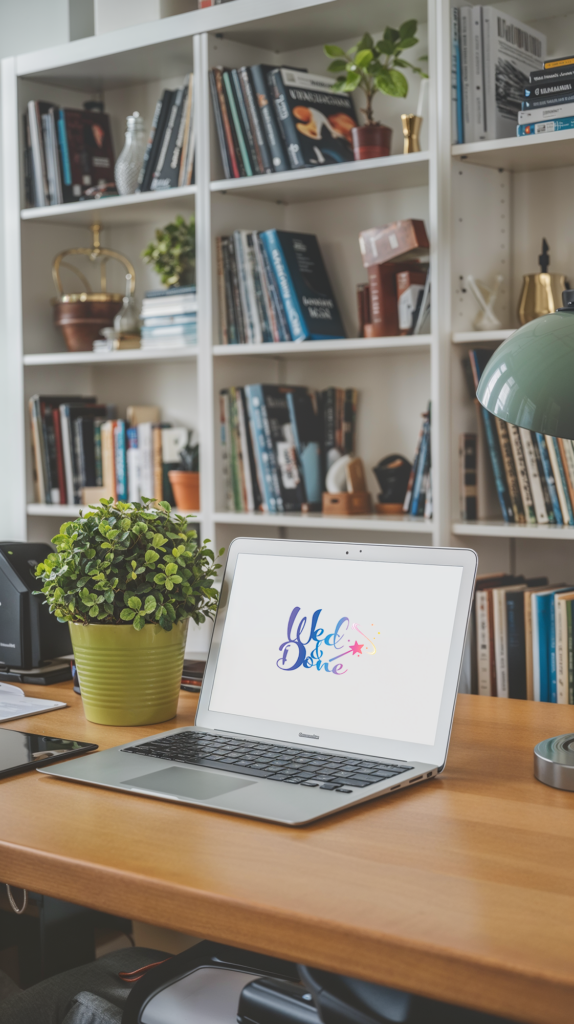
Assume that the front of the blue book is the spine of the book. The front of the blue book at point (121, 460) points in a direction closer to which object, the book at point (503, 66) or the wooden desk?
the wooden desk

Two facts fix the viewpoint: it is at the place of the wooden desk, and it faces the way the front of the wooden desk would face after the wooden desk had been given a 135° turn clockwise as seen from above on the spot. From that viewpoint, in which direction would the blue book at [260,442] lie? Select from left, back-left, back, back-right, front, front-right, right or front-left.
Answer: front

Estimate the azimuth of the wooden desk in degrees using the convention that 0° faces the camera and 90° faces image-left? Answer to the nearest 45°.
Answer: approximately 45°

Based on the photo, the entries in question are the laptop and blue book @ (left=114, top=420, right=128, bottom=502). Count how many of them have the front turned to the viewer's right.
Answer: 0

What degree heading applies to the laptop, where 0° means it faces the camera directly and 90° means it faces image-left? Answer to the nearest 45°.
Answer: approximately 45°

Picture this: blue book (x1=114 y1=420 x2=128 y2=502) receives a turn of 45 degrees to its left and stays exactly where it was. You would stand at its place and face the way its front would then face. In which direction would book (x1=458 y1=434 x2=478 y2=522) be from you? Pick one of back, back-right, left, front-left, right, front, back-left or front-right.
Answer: front

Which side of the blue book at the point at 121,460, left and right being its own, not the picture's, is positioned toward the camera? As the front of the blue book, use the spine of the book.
front

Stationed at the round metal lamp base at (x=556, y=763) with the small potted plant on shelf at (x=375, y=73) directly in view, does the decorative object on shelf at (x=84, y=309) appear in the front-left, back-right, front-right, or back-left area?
front-left

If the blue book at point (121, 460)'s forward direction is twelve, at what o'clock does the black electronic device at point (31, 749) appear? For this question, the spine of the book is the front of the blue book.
The black electronic device is roughly at 12 o'clock from the blue book.
